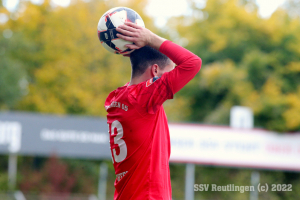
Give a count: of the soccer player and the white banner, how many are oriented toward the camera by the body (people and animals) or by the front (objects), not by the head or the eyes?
1

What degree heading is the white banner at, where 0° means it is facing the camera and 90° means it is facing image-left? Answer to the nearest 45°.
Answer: approximately 0°

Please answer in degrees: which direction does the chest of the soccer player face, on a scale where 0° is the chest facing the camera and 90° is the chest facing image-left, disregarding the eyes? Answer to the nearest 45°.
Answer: approximately 225°

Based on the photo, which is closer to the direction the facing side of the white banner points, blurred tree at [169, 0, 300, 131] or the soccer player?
the soccer player

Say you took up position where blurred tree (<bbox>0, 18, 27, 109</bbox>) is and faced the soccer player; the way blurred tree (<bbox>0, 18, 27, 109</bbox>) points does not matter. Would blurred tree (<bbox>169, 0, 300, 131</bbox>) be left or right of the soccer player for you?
left

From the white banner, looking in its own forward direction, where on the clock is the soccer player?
The soccer player is roughly at 12 o'clock from the white banner.
